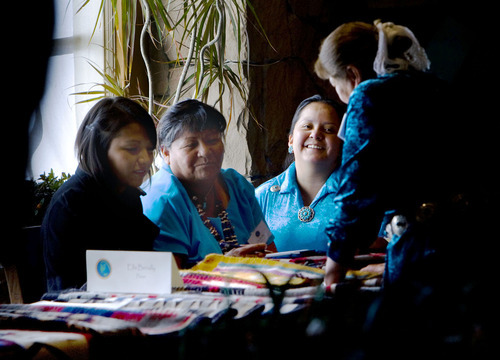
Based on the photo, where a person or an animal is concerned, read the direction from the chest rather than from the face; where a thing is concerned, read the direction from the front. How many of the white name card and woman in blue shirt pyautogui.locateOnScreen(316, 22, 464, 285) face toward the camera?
1

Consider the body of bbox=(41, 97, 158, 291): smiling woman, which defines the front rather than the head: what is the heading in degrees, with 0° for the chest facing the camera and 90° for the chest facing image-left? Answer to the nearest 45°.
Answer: approximately 315°

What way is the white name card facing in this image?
toward the camera

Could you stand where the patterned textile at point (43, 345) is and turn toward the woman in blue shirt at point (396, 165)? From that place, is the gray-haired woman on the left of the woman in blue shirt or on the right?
left

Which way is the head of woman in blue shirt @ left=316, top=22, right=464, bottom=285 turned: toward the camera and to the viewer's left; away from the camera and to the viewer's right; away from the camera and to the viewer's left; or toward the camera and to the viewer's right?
away from the camera and to the viewer's left

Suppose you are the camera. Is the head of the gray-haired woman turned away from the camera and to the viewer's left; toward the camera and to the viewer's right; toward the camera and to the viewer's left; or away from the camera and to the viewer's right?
toward the camera and to the viewer's right
